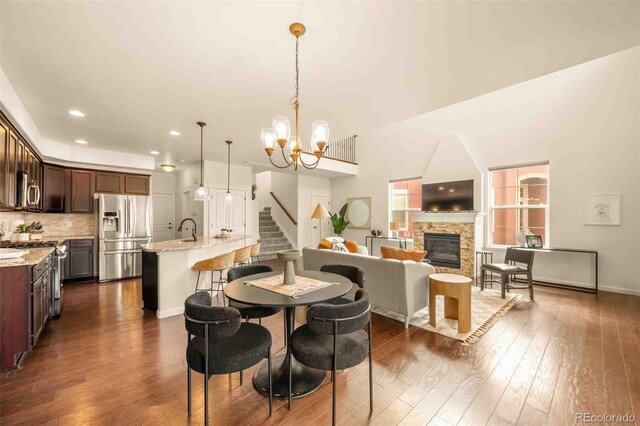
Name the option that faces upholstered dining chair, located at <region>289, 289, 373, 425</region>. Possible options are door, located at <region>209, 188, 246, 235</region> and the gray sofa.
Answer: the door

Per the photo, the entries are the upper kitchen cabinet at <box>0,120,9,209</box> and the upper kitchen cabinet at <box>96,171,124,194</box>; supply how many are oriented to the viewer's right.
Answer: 1

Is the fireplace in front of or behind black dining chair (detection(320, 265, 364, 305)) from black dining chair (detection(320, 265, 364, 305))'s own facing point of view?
behind

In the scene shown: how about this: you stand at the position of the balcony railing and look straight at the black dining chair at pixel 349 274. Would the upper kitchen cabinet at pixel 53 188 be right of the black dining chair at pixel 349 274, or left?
right

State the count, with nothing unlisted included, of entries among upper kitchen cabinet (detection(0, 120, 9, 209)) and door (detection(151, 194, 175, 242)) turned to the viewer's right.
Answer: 1

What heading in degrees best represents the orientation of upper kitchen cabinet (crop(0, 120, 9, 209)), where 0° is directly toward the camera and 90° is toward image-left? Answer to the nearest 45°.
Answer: approximately 270°

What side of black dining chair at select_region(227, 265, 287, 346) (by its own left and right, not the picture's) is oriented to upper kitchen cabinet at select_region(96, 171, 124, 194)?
back

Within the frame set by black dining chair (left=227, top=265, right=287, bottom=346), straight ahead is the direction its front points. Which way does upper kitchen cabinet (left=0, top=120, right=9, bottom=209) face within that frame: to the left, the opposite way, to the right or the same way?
to the left

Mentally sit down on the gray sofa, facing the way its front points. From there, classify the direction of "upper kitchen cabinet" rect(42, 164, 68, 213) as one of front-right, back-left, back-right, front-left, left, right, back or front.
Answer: back-left
